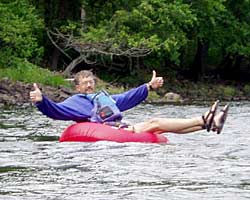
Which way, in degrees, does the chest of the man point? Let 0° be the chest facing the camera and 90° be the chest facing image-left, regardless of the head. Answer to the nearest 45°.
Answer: approximately 315°

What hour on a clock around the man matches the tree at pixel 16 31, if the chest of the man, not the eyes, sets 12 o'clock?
The tree is roughly at 7 o'clock from the man.
